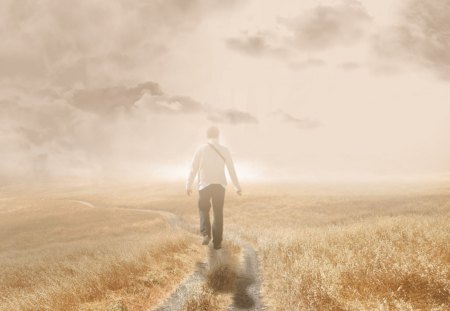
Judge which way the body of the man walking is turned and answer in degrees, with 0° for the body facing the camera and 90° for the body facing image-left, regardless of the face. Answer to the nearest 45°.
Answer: approximately 180°
